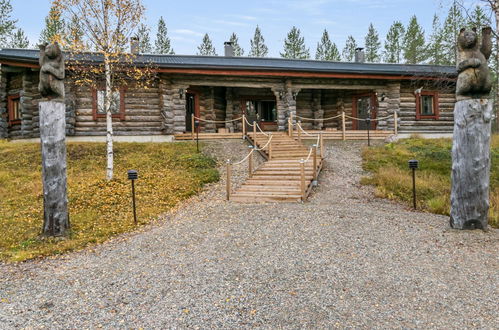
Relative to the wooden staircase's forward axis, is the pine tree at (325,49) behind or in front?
behind

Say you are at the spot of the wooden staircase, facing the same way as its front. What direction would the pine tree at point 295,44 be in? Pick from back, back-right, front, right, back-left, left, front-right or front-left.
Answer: back

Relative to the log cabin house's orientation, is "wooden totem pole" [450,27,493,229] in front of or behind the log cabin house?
in front

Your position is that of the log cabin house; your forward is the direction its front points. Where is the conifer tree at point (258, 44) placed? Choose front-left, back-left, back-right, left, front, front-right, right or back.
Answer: back

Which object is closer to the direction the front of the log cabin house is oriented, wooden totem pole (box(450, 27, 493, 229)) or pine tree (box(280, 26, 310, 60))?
the wooden totem pole

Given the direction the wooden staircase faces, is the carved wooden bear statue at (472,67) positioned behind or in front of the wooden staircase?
in front

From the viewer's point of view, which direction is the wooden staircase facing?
toward the camera

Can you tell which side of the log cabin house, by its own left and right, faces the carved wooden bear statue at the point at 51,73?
front

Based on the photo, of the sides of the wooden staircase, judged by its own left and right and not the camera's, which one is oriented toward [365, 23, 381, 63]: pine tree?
back

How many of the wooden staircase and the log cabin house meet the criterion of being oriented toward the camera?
2

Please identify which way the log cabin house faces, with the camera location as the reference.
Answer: facing the viewer

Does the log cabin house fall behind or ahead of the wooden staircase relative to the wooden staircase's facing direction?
behind

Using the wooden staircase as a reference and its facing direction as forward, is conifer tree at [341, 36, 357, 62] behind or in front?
behind
